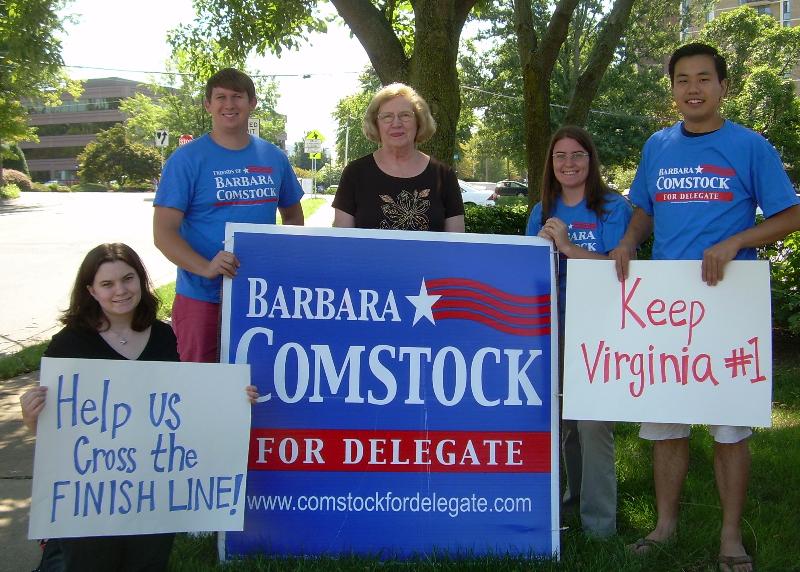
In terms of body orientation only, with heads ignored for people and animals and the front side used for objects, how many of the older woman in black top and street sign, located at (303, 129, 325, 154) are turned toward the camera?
2

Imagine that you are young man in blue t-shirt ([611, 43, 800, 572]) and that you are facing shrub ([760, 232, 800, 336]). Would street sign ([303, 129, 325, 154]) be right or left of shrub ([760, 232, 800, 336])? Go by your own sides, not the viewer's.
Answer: left

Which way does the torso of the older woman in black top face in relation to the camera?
toward the camera

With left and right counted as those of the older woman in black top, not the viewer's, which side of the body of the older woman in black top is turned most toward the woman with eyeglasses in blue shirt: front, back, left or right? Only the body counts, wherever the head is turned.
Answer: left

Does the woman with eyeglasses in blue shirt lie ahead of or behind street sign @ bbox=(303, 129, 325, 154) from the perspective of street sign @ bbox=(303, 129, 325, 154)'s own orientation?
ahead

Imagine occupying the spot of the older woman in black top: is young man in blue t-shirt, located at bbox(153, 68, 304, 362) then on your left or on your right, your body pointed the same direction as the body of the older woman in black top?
on your right

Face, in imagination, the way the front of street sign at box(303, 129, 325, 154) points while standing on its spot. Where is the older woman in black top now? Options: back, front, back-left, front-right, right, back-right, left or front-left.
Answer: front

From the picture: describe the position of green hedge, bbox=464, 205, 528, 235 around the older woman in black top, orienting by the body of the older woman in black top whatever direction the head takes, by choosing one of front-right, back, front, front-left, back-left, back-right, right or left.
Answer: back

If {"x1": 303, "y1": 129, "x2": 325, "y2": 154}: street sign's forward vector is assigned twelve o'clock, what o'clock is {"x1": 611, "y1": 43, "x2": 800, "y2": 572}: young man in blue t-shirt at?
The young man in blue t-shirt is roughly at 12 o'clock from the street sign.

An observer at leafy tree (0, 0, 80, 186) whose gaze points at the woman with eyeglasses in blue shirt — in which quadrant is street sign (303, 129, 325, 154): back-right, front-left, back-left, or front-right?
back-left
